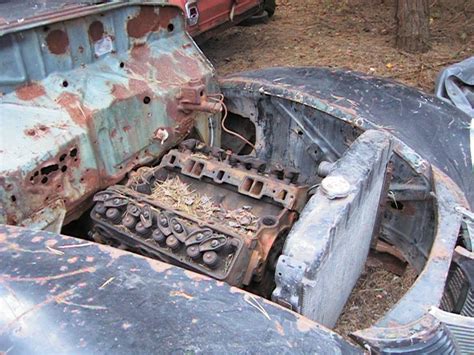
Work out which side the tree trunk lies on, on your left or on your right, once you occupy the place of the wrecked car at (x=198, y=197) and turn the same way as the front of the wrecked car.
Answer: on your left

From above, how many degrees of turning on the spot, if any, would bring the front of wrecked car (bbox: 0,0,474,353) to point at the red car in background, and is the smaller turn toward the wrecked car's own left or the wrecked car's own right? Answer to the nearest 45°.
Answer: approximately 135° to the wrecked car's own left

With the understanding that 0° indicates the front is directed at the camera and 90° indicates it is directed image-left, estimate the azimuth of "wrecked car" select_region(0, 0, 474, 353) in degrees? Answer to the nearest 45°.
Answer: approximately 315°
